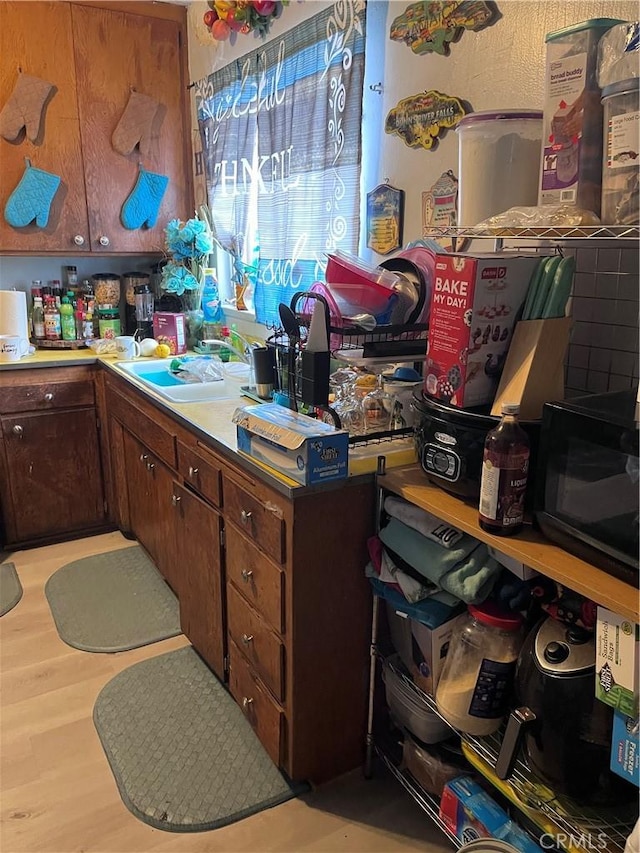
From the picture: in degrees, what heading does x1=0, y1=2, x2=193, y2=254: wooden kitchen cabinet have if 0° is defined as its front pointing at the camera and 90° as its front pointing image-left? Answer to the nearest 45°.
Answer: approximately 0°

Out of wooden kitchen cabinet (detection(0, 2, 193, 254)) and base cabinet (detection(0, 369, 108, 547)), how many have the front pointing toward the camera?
2

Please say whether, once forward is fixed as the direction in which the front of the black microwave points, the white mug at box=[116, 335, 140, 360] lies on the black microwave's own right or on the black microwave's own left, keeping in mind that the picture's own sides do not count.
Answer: on the black microwave's own right

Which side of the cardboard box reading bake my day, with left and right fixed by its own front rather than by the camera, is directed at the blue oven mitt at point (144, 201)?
right

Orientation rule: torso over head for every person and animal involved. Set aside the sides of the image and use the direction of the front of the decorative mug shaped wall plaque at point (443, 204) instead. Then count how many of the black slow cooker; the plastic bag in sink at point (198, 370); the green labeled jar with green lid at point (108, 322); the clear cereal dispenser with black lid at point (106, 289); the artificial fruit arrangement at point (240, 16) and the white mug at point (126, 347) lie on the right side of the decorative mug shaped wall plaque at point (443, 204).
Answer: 5

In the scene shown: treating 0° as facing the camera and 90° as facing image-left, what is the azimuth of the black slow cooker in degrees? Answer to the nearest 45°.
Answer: approximately 45°

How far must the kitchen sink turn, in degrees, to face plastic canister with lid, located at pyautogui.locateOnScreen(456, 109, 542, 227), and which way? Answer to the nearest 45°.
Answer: approximately 90° to its left
